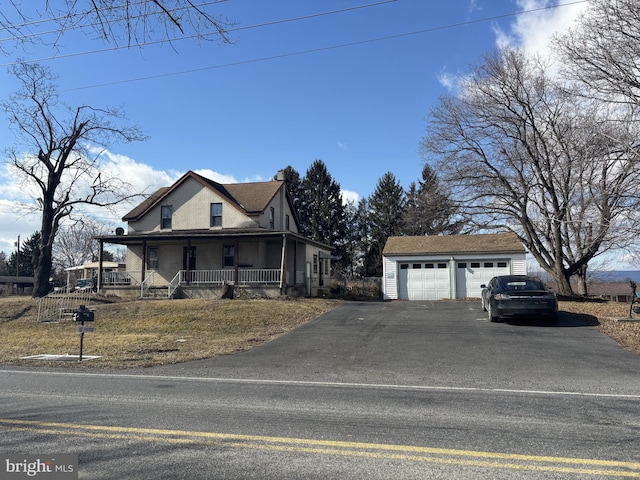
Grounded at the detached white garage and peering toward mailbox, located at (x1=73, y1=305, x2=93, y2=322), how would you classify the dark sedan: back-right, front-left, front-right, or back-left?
front-left

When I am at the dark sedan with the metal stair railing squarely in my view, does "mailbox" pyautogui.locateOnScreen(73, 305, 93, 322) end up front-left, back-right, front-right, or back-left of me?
front-left

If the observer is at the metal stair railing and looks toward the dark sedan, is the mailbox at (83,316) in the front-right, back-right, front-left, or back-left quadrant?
front-right

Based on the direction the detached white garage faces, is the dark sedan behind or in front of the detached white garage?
in front

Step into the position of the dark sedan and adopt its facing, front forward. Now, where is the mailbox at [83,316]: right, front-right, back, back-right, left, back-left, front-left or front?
back-left

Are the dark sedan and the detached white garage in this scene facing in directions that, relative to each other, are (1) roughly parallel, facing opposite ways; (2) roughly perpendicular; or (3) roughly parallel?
roughly parallel, facing opposite ways

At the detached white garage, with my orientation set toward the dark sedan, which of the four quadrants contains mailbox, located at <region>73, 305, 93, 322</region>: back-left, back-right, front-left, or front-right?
front-right

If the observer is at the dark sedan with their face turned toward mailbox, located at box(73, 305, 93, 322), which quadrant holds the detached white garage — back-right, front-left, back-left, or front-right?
back-right

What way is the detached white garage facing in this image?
toward the camera

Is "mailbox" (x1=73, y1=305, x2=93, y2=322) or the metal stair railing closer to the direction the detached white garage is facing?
the mailbox

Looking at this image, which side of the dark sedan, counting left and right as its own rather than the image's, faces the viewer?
back

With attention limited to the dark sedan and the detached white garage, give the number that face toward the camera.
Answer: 1
